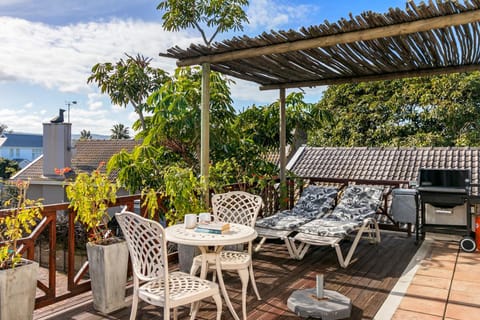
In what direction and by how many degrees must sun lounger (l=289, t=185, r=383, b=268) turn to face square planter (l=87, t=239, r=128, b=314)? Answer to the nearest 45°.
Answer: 0° — it already faces it

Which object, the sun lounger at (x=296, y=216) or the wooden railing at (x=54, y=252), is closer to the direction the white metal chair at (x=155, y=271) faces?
the sun lounger

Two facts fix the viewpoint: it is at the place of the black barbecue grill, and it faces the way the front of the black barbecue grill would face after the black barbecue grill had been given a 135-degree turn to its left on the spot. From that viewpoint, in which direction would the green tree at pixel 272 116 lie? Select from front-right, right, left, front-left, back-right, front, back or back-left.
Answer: back-left

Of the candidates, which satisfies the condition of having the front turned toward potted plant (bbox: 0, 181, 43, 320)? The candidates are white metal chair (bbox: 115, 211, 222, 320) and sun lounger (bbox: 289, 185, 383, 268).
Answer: the sun lounger

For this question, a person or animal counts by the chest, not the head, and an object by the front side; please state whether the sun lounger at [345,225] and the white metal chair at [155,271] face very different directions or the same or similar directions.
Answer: very different directions

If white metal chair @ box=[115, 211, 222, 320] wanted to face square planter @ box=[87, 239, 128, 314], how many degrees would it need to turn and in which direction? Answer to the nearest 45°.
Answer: approximately 90° to its left

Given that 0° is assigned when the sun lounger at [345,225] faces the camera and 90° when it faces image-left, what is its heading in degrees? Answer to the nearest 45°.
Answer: approximately 45°

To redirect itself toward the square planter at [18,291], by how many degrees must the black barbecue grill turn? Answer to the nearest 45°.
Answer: approximately 45° to its right

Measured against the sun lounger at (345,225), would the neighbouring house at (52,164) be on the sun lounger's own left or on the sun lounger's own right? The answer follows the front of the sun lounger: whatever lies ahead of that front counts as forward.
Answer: on the sun lounger's own right

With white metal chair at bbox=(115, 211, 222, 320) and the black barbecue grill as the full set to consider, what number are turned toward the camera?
1

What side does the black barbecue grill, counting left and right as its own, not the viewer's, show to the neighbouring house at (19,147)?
right
